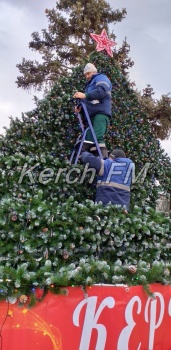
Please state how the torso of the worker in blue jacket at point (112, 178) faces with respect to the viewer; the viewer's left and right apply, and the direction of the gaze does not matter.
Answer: facing away from the viewer and to the left of the viewer

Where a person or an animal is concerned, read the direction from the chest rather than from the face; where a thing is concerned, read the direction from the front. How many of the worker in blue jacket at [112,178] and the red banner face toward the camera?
1
